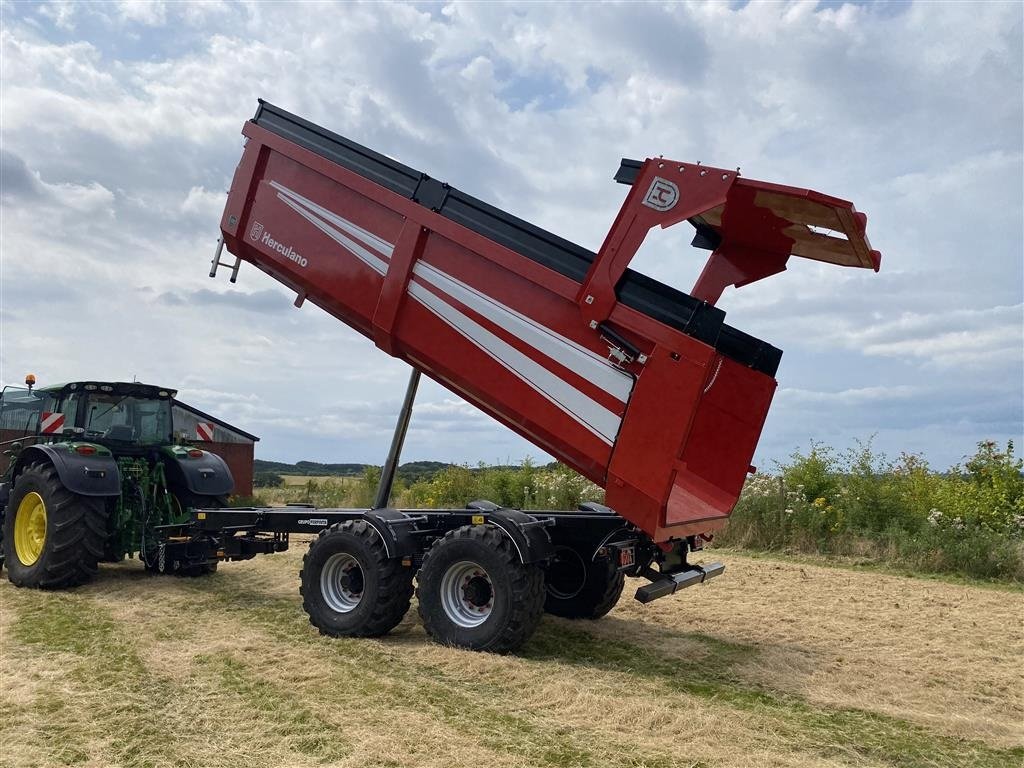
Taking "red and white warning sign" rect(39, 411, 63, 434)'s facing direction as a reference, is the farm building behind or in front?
behind

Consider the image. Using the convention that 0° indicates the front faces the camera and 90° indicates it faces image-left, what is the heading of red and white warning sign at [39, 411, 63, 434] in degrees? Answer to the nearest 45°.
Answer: approximately 0°

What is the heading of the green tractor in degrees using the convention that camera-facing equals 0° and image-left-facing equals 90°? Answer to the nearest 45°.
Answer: approximately 135°

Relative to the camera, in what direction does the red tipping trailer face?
facing away from the viewer and to the left of the viewer

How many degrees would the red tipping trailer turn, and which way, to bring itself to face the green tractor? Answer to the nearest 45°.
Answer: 0° — it already faces it

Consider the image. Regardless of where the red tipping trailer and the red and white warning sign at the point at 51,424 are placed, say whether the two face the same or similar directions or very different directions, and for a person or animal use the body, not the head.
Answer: very different directions

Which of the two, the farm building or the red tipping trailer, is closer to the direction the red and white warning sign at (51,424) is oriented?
the red tipping trailer

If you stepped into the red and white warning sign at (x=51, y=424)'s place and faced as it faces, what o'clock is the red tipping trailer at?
The red tipping trailer is roughly at 11 o'clock from the red and white warning sign.

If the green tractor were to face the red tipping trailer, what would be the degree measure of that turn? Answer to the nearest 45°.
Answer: approximately 180°

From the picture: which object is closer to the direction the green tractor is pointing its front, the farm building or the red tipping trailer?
the farm building
